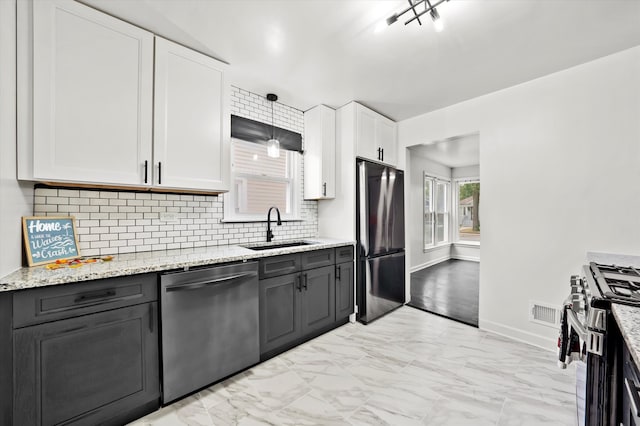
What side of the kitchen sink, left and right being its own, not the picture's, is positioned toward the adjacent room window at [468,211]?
left

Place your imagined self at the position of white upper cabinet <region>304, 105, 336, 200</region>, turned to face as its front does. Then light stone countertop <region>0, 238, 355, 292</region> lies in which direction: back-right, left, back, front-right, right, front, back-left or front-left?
right

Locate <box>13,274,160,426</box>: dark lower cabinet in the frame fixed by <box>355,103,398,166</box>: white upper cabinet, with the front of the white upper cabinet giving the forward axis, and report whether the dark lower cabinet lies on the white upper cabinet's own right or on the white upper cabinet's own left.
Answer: on the white upper cabinet's own right

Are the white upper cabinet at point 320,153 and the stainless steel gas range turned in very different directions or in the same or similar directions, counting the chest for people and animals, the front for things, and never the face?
very different directions

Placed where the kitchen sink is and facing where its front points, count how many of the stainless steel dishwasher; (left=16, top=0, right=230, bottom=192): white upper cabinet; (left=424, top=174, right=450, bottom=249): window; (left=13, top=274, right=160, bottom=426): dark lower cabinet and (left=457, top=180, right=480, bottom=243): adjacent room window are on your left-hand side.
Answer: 2

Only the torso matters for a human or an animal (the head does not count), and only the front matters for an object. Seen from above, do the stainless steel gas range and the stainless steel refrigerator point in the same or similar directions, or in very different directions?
very different directions

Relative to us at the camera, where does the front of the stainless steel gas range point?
facing to the left of the viewer

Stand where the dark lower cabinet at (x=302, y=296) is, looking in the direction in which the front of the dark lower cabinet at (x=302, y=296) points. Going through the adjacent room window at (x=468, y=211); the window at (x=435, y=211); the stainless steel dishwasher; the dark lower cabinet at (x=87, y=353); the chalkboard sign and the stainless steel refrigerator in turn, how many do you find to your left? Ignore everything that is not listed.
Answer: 3

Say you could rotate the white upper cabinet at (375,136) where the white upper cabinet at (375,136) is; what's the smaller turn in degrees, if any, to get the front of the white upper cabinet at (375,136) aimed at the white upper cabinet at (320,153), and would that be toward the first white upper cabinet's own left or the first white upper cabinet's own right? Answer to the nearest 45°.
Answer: approximately 90° to the first white upper cabinet's own right

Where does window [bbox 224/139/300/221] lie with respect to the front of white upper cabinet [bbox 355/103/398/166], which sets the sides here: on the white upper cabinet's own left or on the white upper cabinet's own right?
on the white upper cabinet's own right

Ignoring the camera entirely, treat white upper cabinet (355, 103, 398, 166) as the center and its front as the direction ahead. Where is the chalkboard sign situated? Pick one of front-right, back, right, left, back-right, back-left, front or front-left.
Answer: right

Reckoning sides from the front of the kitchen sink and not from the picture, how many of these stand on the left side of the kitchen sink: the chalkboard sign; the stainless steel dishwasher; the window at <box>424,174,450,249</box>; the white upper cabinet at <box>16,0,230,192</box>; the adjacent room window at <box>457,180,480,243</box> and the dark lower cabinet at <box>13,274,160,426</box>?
2
